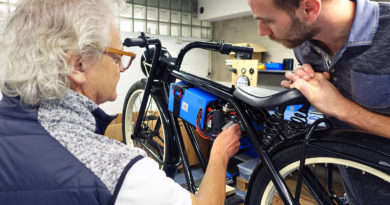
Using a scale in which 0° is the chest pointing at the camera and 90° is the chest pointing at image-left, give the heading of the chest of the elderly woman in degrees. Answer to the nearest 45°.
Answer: approximately 225°

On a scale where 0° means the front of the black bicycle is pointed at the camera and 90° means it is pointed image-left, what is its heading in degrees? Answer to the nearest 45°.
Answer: approximately 135°

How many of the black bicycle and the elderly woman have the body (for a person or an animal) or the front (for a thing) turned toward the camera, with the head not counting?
0
